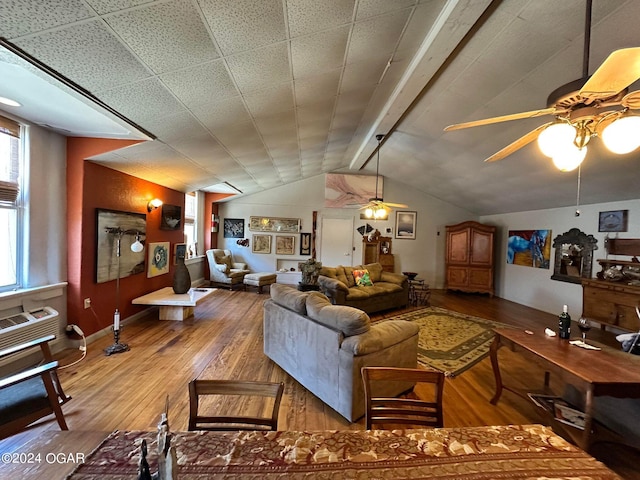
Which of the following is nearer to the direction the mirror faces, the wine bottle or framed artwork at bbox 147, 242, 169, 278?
the framed artwork

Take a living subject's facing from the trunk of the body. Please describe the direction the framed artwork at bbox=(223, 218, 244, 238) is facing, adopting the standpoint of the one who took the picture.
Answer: facing the viewer

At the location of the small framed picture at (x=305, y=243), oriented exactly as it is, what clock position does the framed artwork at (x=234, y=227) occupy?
The framed artwork is roughly at 3 o'clock from the small framed picture.

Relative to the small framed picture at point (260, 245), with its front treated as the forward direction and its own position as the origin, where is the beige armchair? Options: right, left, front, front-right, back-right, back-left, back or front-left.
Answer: front-right

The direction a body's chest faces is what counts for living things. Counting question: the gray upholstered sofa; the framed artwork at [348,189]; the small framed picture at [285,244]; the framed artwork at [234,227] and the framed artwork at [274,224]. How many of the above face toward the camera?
4

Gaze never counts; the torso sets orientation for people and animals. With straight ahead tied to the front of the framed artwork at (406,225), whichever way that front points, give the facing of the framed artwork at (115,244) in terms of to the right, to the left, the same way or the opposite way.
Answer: to the left

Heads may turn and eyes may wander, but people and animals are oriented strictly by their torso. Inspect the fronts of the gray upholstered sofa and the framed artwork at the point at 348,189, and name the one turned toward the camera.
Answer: the framed artwork

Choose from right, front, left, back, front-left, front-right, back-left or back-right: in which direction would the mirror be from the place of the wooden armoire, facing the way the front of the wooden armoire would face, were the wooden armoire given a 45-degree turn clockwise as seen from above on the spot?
back-left

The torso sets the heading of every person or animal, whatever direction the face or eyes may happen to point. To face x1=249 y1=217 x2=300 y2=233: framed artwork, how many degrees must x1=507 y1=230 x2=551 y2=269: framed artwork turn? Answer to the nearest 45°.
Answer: approximately 45° to its right

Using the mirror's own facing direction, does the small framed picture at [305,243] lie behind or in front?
in front

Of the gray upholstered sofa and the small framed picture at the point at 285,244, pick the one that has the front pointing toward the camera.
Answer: the small framed picture

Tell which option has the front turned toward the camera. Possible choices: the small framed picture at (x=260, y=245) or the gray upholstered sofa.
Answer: the small framed picture

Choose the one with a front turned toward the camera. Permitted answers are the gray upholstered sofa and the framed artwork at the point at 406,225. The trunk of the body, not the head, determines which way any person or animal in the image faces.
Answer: the framed artwork

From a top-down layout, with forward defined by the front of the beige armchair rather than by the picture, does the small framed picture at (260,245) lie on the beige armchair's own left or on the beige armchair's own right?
on the beige armchair's own left

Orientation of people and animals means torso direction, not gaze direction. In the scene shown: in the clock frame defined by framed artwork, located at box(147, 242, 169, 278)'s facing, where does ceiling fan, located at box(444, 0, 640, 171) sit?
The ceiling fan is roughly at 1 o'clock from the framed artwork.

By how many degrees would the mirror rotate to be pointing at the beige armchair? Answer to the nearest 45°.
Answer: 0° — it already faces it

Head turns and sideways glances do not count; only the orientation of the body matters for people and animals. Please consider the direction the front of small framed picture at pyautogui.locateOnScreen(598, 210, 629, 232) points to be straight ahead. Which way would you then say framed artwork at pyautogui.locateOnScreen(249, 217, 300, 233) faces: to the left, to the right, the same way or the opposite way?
to the left

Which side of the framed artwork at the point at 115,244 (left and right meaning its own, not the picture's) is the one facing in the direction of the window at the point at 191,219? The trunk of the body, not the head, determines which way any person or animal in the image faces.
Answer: left

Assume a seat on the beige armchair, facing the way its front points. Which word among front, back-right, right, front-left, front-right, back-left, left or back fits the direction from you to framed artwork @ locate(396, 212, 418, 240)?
front-left

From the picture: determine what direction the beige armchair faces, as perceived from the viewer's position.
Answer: facing the viewer and to the right of the viewer

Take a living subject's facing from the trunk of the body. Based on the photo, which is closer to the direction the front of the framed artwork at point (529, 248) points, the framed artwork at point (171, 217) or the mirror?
the framed artwork
